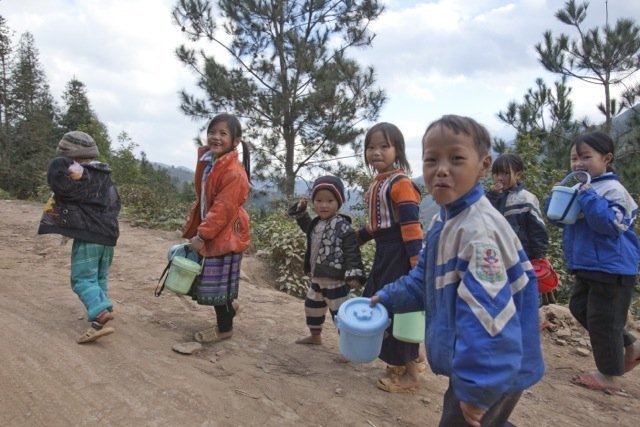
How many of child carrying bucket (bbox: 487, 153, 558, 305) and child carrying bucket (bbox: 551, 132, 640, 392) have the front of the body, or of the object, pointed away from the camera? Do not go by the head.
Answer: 0

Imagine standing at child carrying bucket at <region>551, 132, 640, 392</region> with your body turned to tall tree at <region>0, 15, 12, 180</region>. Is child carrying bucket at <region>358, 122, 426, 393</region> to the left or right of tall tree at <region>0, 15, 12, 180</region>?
left

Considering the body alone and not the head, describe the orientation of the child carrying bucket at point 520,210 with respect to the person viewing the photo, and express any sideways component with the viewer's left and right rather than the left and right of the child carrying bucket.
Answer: facing the viewer and to the left of the viewer

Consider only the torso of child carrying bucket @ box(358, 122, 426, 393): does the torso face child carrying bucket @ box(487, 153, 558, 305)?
no

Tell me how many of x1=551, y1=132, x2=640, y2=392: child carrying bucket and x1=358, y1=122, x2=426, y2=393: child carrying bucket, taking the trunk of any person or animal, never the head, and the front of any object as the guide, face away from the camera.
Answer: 0

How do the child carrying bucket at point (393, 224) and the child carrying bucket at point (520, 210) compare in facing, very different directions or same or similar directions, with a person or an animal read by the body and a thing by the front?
same or similar directions

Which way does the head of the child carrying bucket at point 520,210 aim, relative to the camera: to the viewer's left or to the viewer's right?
to the viewer's left

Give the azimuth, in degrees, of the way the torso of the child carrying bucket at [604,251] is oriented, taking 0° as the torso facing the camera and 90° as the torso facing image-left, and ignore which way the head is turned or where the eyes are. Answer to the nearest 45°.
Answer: approximately 90°

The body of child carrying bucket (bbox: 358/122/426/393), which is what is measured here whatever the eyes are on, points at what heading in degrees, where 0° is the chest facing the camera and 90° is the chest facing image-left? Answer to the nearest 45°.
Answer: approximately 45°

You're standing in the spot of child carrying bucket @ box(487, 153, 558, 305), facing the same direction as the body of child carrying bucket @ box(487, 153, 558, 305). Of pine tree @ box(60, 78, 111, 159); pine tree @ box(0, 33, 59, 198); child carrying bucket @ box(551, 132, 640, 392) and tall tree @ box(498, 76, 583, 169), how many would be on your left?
1

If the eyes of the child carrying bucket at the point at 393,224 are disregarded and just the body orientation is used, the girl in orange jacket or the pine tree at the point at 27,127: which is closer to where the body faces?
the girl in orange jacket

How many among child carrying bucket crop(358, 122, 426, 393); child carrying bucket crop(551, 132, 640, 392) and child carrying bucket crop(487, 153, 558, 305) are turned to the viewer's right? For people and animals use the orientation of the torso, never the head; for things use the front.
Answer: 0

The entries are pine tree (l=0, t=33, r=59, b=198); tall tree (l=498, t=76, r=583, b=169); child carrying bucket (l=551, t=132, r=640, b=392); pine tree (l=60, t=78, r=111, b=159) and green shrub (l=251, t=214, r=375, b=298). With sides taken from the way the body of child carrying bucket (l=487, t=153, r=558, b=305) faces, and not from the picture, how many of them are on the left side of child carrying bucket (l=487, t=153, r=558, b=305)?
1
